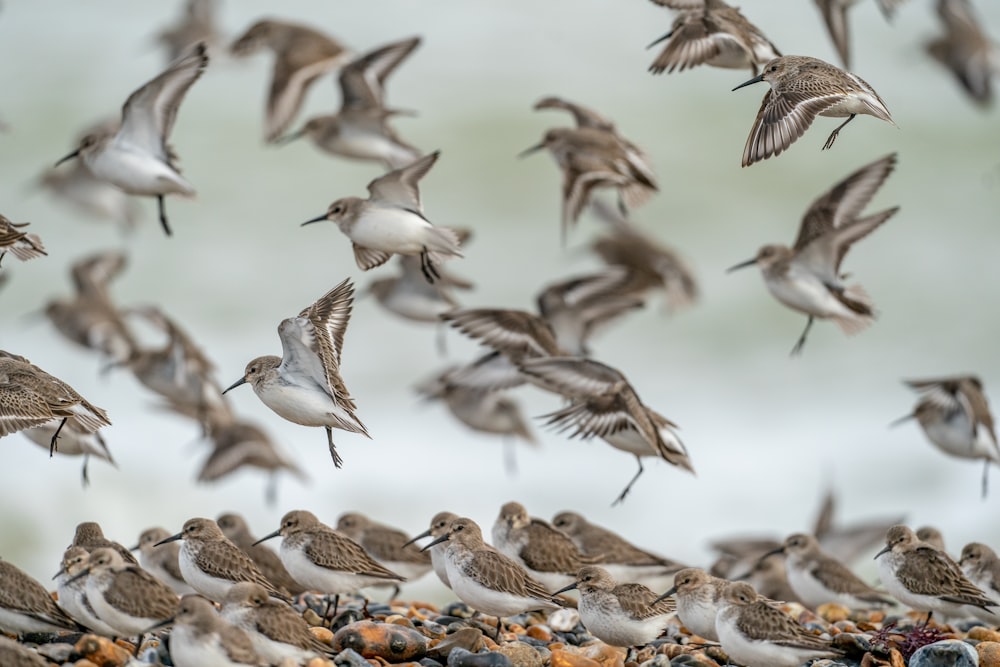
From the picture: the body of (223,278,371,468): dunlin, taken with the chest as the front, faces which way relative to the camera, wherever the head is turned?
to the viewer's left

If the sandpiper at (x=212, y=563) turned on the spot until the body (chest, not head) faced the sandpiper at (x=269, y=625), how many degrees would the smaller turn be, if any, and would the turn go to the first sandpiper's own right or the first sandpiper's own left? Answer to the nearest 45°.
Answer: approximately 90° to the first sandpiper's own left

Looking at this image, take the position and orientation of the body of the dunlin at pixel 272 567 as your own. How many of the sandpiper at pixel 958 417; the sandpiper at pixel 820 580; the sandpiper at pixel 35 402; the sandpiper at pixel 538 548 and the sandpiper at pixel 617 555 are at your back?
4

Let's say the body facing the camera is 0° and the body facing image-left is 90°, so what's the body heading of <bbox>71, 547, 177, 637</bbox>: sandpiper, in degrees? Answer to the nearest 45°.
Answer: approximately 90°

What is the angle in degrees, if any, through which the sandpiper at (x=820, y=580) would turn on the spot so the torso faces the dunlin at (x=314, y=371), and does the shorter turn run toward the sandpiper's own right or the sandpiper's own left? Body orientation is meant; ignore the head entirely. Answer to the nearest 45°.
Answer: approximately 45° to the sandpiper's own left

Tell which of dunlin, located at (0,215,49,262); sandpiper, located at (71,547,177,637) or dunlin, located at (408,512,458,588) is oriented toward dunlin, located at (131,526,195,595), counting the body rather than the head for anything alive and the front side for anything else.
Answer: dunlin, located at (408,512,458,588)

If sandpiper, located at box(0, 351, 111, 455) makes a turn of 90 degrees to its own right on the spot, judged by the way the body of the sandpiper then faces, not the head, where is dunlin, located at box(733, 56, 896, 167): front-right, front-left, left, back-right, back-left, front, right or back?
back-right

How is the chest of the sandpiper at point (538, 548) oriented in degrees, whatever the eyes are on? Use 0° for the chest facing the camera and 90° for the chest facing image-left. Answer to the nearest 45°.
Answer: approximately 45°

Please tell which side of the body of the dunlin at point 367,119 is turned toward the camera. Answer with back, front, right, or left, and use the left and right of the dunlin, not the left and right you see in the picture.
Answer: left

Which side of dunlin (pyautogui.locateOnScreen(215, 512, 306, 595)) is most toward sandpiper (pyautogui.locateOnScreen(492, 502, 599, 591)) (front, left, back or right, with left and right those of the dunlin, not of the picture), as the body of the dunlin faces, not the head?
back

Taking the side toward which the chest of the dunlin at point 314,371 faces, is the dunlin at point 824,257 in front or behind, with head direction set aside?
behind

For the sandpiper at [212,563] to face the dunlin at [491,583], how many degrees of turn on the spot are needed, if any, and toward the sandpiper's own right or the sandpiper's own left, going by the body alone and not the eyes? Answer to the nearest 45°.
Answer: approximately 180°

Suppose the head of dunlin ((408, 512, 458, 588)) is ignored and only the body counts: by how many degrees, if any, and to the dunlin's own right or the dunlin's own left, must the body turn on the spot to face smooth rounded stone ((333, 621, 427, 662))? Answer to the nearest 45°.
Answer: approximately 90° to the dunlin's own left

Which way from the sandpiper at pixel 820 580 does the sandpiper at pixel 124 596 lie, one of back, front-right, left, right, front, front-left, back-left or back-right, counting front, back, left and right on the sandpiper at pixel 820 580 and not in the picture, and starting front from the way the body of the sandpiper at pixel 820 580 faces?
front-left

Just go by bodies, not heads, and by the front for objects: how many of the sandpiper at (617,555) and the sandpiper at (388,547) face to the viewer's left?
2

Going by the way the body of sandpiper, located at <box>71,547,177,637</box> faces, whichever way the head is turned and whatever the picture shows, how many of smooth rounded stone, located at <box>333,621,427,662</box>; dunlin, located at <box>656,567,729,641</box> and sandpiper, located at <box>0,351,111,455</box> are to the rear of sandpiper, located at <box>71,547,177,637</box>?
2

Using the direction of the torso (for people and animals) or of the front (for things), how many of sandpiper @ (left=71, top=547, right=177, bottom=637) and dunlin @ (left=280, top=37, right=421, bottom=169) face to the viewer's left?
2
